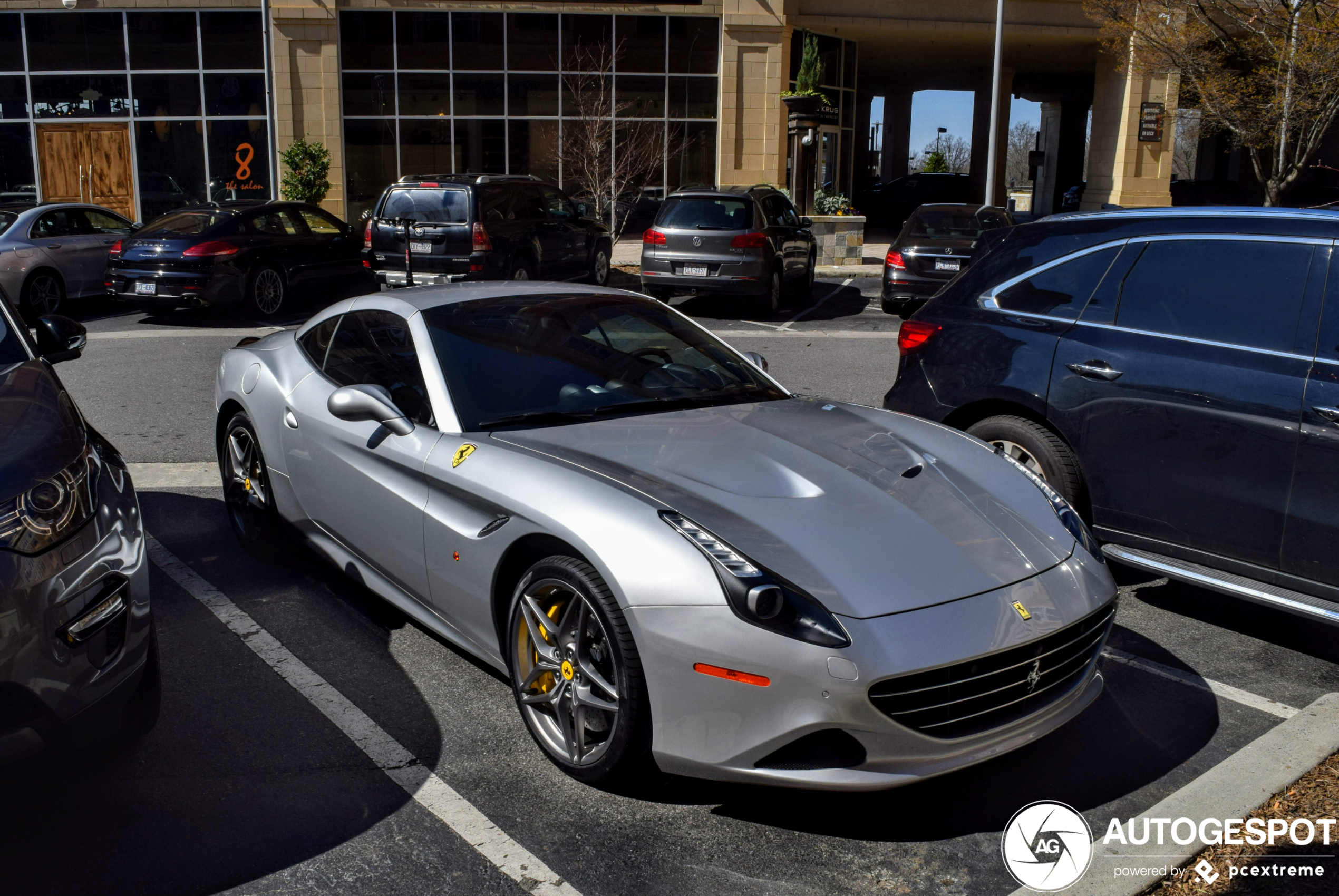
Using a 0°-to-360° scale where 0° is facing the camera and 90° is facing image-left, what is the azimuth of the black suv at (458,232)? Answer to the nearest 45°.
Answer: approximately 225°

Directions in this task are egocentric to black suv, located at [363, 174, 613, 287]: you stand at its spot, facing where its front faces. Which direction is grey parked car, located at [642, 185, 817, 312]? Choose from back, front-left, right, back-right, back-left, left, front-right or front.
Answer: front-right

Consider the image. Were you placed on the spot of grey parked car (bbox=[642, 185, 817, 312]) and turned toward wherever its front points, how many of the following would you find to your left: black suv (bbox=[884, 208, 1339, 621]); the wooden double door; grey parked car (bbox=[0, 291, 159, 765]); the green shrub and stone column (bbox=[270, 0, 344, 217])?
3

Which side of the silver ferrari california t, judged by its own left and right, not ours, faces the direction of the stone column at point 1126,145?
left

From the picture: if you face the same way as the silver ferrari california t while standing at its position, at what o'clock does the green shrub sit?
The green shrub is roughly at 7 o'clock from the silver ferrari california t.

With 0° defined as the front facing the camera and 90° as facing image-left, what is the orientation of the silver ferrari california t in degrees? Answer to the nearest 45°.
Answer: approximately 315°

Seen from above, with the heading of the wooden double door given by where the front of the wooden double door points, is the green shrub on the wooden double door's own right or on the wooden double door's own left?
on the wooden double door's own left

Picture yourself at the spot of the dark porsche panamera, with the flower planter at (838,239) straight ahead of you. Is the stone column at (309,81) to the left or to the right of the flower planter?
left

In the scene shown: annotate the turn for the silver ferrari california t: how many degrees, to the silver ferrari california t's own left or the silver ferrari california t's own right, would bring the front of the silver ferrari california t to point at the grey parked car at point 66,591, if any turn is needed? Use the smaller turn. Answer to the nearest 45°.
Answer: approximately 135° to the silver ferrari california t's own right

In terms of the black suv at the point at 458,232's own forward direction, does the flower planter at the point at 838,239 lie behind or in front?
in front

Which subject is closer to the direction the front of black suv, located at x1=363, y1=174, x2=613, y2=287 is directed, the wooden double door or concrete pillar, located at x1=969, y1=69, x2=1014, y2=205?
the concrete pillar

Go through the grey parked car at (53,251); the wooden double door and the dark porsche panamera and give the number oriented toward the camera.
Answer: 1
